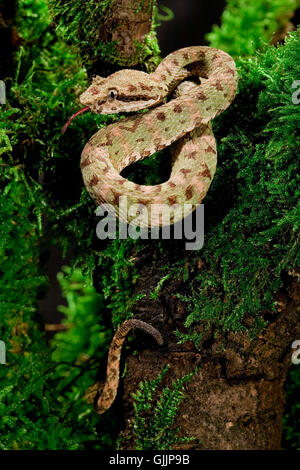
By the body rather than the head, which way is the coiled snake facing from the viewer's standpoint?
to the viewer's left
